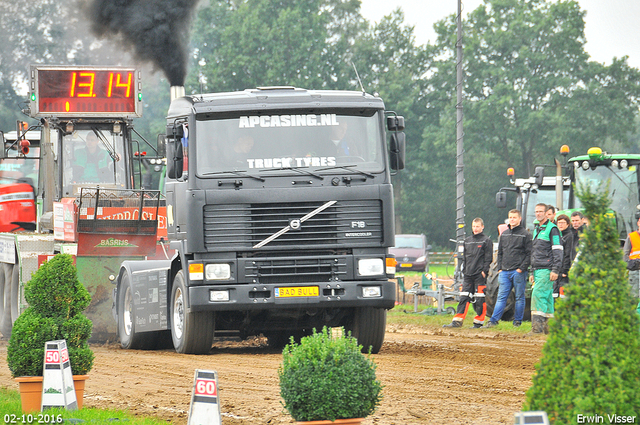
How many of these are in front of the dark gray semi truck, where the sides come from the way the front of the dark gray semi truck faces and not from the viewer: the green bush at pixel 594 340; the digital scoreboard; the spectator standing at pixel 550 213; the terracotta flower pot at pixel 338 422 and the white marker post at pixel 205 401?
3

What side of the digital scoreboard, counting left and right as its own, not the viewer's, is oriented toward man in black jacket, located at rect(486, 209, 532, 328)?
left

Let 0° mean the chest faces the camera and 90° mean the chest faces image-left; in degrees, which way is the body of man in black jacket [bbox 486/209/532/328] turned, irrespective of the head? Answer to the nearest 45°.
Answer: approximately 45°

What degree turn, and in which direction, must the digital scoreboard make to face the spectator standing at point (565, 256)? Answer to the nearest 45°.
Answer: approximately 90° to its left

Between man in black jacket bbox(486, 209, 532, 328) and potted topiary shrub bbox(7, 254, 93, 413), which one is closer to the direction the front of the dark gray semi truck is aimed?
the potted topiary shrub

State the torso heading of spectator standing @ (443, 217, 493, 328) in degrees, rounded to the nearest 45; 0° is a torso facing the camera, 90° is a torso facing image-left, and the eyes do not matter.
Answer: approximately 45°

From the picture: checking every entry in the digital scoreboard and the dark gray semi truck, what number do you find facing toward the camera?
2

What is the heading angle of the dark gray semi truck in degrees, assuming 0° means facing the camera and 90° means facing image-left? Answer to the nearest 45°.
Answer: approximately 0°

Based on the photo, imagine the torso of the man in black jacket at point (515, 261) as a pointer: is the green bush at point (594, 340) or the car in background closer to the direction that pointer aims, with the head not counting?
the green bush

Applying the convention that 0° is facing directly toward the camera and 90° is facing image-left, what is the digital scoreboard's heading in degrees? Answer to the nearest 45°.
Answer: approximately 0°
